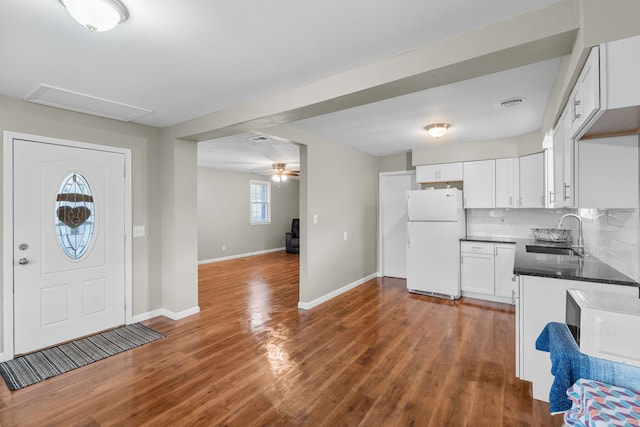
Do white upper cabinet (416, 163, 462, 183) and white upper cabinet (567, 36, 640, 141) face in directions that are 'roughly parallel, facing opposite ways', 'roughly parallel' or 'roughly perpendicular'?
roughly perpendicular

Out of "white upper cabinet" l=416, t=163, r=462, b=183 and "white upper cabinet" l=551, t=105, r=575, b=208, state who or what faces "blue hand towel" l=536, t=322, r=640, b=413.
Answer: "white upper cabinet" l=416, t=163, r=462, b=183

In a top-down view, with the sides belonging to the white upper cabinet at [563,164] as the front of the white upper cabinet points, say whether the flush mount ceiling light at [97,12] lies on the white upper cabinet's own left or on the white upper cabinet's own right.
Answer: on the white upper cabinet's own left

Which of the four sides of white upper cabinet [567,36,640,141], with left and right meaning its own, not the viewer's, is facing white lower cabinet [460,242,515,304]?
right

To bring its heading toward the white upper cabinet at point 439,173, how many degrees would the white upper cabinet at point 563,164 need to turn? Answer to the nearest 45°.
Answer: approximately 45° to its right

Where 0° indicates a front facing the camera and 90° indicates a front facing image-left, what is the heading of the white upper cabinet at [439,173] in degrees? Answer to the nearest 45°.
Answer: approximately 0°

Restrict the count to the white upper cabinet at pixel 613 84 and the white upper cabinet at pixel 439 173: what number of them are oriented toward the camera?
1

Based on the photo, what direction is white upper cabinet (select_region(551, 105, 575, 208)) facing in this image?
to the viewer's left

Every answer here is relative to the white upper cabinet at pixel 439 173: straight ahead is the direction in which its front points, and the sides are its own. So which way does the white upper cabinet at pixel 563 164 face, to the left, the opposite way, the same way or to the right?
to the right

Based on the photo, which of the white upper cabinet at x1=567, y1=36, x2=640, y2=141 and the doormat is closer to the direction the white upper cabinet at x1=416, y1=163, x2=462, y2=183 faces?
the white upper cabinet

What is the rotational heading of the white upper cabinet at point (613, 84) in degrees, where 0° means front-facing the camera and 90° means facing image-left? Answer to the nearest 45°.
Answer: approximately 90°
